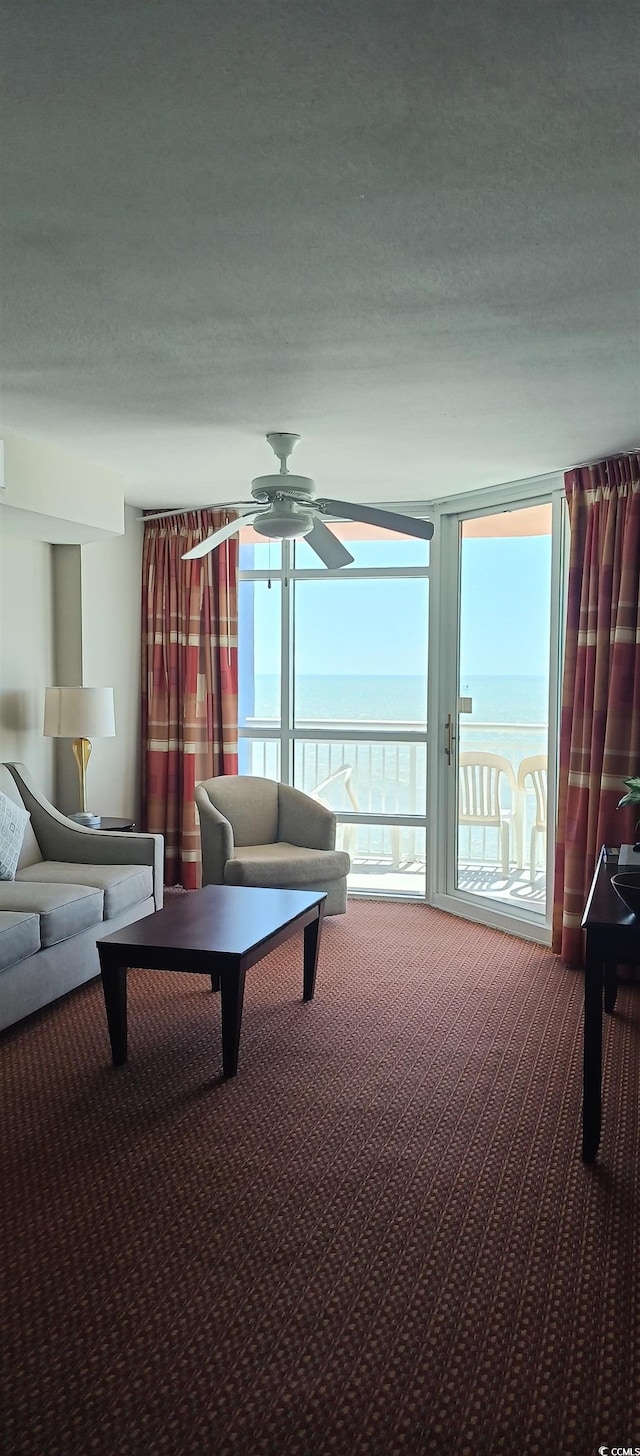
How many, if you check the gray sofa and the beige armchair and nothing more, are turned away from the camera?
0

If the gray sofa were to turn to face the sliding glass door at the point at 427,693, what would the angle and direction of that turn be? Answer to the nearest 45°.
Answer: approximately 90° to its left

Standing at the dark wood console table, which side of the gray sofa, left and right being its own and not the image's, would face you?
front

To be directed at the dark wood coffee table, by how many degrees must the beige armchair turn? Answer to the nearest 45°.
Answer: approximately 45° to its right

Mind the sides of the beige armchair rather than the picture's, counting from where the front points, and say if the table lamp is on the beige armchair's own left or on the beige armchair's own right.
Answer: on the beige armchair's own right

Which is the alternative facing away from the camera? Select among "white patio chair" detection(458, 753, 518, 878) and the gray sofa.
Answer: the white patio chair

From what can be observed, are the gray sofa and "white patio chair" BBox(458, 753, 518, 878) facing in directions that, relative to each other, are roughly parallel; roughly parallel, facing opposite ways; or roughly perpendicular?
roughly perpendicular

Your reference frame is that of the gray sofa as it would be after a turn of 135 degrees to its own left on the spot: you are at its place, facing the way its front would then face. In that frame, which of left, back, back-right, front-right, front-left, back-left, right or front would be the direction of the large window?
front-right

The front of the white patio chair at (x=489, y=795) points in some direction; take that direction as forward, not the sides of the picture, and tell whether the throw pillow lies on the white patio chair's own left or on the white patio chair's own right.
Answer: on the white patio chair's own left

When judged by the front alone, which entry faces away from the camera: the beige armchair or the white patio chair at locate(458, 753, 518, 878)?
the white patio chair

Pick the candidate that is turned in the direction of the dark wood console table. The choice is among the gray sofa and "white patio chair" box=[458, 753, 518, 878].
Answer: the gray sofa

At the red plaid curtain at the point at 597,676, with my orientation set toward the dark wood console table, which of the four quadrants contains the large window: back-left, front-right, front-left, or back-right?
back-right

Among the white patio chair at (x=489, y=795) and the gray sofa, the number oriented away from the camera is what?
1

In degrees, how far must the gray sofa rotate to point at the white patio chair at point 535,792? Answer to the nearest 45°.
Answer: approximately 45° to its left

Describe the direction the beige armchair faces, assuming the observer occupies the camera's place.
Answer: facing the viewer and to the right of the viewer

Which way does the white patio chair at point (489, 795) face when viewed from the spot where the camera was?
facing away from the viewer

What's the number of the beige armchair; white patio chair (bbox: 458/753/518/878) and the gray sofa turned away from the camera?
1
